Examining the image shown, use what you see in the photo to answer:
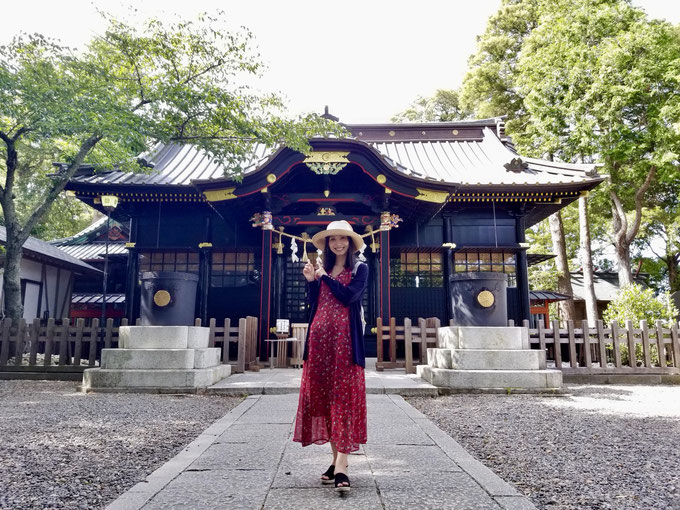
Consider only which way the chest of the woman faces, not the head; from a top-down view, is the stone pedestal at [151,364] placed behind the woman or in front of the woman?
behind

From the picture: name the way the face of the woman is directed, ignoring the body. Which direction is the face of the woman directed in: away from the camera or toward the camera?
toward the camera

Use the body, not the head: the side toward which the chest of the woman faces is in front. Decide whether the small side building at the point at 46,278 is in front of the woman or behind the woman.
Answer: behind

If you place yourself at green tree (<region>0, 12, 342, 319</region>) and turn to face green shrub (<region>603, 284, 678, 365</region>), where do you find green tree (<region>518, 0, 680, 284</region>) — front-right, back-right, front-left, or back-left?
front-left

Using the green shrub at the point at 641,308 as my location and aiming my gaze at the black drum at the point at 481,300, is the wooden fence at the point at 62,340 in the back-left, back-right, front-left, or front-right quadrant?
front-right

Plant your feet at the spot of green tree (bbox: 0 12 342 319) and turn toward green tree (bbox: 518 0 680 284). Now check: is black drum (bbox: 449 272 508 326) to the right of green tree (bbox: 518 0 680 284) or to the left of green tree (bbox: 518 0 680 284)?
right

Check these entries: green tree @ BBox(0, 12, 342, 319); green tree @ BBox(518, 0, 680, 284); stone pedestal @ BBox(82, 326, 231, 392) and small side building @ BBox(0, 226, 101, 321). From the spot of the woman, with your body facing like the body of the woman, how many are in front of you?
0

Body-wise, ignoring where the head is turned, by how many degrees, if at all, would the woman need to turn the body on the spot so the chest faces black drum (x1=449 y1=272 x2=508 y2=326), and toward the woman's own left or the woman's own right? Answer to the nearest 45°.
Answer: approximately 135° to the woman's own left

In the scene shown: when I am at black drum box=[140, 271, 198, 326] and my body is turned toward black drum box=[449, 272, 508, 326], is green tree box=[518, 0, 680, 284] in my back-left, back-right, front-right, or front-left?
front-left

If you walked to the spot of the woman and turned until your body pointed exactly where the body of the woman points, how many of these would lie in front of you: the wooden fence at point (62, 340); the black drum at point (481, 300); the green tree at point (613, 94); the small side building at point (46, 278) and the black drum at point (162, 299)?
0

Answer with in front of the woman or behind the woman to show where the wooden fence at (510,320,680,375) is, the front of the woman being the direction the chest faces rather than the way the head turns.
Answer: behind

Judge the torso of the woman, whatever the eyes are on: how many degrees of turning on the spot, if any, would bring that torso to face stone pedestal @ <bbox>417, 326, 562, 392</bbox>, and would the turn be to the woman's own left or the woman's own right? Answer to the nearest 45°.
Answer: approximately 135° to the woman's own left

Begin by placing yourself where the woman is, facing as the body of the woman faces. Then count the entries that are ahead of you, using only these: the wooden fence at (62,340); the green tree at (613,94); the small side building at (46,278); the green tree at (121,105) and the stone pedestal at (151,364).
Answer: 0

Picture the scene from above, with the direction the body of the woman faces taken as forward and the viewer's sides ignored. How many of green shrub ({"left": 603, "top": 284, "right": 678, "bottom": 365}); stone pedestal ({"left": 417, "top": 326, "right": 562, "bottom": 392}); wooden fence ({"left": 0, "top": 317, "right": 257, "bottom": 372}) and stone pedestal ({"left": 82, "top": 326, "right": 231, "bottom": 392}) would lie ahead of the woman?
0

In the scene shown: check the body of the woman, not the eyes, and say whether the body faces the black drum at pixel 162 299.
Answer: no

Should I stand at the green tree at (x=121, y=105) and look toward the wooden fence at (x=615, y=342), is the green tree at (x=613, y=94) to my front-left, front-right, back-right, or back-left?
front-left

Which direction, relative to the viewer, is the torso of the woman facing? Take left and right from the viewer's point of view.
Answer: facing the viewer

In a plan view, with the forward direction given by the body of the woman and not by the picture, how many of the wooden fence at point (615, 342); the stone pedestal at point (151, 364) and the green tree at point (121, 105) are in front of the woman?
0

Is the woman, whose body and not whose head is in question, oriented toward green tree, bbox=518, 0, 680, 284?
no

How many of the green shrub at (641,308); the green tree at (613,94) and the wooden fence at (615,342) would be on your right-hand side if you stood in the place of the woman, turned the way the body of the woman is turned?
0

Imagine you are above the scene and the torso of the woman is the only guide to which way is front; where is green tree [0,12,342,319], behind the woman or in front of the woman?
behind
